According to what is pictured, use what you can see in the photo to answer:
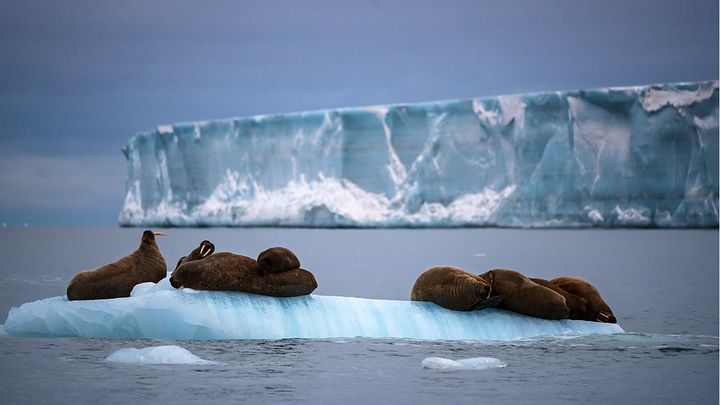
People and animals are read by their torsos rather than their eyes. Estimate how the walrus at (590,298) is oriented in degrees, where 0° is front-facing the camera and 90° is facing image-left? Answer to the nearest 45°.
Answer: approximately 315°

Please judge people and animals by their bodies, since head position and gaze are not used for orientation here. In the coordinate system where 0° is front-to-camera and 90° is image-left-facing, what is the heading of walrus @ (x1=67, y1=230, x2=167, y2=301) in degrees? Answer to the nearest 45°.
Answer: approximately 270°

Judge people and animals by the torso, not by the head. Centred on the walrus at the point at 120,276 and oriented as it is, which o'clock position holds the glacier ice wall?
The glacier ice wall is roughly at 10 o'clock from the walrus.

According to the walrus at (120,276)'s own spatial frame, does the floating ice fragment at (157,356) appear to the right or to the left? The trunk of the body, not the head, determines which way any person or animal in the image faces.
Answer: on its right

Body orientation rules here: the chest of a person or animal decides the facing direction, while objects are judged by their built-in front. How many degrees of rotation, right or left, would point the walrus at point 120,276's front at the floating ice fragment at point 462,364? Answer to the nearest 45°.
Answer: approximately 45° to its right

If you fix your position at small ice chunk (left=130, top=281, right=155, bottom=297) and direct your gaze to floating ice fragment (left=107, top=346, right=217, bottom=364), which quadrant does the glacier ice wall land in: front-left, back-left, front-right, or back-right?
back-left

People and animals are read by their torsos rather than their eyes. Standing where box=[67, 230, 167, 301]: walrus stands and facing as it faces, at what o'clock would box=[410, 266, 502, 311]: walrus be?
box=[410, 266, 502, 311]: walrus is roughly at 1 o'clock from box=[67, 230, 167, 301]: walrus.

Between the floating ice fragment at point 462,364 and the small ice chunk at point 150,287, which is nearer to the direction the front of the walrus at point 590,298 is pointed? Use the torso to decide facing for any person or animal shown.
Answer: the floating ice fragment
